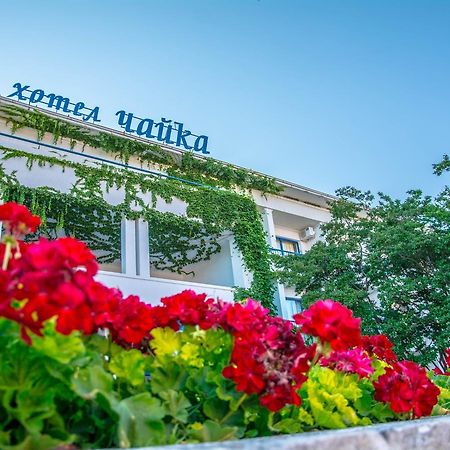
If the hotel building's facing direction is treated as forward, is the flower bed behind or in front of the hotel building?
in front

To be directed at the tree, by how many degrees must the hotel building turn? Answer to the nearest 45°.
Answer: approximately 45° to its left

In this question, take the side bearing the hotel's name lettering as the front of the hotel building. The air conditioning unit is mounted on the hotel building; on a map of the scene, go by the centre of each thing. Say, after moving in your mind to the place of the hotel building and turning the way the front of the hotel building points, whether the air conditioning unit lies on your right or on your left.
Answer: on your left
